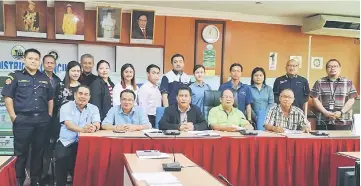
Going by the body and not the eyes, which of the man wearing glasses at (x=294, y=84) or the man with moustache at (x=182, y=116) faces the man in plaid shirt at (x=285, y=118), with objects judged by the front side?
the man wearing glasses

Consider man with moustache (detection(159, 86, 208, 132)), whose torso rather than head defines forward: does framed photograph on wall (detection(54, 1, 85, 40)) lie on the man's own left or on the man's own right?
on the man's own right

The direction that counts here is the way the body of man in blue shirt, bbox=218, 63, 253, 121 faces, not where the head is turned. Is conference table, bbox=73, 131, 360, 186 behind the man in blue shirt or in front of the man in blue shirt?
in front

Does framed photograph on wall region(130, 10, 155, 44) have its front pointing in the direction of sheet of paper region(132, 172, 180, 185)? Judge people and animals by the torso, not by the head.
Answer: yes

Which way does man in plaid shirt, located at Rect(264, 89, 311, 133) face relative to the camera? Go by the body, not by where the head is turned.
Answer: toward the camera

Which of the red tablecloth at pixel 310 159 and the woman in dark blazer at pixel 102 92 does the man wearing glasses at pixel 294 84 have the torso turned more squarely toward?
the red tablecloth

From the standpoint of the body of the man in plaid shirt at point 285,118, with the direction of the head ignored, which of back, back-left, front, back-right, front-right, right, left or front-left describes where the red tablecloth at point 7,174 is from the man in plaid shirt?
front-right

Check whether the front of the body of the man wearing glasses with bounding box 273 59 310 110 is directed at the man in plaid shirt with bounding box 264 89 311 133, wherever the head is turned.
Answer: yes

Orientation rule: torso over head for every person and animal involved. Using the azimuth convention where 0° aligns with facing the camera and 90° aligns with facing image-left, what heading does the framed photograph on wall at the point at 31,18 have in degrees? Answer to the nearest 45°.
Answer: approximately 0°

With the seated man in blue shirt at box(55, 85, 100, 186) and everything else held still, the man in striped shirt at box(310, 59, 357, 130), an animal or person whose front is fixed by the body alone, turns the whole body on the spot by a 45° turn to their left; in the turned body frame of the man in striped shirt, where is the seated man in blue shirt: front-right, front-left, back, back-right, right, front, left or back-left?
right

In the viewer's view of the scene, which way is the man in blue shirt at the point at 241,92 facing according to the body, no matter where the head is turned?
toward the camera

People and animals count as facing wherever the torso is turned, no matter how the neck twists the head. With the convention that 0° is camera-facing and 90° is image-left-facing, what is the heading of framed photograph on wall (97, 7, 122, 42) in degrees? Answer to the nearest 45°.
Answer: approximately 0°

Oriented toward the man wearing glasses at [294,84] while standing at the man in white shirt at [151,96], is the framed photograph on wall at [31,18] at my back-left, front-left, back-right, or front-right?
back-left

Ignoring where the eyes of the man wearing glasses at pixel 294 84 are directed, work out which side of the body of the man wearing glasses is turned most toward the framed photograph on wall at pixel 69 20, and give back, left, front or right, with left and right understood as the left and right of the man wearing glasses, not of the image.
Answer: right

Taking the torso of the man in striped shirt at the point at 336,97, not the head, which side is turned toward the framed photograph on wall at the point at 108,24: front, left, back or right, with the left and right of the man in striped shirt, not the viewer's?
right

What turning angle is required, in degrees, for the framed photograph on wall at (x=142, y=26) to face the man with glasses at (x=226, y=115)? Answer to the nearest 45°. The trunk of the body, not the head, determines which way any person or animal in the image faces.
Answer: approximately 45° to its left

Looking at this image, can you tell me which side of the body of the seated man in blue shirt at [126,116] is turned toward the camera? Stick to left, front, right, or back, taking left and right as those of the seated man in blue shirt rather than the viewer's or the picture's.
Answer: front

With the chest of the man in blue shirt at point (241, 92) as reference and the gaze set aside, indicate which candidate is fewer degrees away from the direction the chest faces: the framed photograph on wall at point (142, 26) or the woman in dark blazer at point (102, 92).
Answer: the woman in dark blazer
